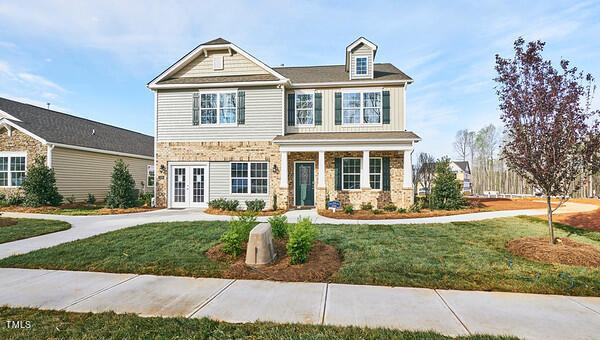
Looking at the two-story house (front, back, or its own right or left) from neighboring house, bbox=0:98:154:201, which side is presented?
right

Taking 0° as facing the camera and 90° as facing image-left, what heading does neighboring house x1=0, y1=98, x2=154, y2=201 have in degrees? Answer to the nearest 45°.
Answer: approximately 45°

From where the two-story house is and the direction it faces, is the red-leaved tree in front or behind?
in front

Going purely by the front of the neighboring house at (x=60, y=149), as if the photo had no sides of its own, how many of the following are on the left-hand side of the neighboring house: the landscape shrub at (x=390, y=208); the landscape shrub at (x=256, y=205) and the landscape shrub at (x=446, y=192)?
3

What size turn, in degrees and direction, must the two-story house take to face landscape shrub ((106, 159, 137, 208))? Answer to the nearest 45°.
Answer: approximately 90° to its right

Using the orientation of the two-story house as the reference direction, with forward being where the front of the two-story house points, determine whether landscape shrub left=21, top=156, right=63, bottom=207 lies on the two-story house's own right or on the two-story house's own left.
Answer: on the two-story house's own right

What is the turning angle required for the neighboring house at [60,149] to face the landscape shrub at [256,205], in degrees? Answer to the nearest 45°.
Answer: approximately 90° to its left

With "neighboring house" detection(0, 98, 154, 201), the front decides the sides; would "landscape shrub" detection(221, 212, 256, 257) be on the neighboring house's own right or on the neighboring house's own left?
on the neighboring house's own left

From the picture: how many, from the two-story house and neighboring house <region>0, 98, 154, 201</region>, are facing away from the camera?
0

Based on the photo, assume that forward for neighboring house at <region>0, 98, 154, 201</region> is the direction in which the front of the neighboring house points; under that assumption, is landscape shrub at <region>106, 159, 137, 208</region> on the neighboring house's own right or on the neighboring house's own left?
on the neighboring house's own left

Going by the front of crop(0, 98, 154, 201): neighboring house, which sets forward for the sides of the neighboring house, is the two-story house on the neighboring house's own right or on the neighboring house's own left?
on the neighboring house's own left
